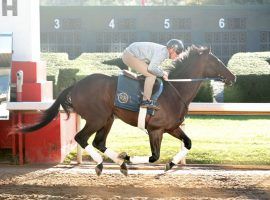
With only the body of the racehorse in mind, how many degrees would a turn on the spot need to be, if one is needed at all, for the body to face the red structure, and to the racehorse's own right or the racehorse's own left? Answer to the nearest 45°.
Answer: approximately 135° to the racehorse's own left

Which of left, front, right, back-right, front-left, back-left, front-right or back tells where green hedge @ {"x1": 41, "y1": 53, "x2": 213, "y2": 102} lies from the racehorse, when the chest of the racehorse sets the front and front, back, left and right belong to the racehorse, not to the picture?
left

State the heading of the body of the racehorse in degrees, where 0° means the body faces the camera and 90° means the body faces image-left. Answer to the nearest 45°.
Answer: approximately 270°

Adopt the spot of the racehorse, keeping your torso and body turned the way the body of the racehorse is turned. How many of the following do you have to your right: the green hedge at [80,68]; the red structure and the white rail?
0

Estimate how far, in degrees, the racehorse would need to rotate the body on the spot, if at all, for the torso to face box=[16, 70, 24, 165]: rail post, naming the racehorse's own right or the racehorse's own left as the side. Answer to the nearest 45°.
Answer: approximately 135° to the racehorse's own left
